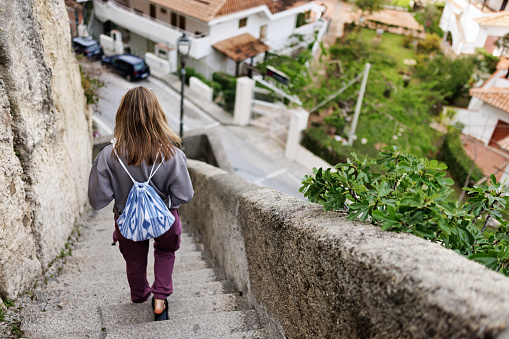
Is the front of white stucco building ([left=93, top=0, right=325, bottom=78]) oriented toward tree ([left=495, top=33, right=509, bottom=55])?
no

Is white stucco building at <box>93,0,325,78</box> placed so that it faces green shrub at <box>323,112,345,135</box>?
no

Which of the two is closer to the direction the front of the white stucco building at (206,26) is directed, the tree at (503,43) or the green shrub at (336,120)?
the green shrub

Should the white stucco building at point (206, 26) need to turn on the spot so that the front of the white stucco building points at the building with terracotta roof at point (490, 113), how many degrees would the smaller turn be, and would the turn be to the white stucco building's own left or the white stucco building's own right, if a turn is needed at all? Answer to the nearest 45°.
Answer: approximately 90° to the white stucco building's own left

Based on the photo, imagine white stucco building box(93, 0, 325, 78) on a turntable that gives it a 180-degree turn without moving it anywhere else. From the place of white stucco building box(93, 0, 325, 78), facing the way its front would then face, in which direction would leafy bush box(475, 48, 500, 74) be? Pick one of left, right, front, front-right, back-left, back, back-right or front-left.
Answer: front-right

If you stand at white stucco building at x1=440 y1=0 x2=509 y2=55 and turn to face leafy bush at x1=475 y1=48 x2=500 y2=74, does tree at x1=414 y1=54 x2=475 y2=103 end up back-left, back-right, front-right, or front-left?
front-right

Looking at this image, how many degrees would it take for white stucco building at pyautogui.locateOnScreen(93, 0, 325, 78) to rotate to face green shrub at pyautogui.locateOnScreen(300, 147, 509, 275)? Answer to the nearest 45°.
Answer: approximately 45° to its left

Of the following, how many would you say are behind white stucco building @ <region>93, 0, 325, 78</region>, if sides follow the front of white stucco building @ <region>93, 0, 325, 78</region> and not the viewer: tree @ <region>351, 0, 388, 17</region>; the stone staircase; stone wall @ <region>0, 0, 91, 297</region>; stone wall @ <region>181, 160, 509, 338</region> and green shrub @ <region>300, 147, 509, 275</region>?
1

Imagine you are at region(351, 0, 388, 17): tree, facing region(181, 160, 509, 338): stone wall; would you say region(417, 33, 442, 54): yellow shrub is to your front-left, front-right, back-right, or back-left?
front-left

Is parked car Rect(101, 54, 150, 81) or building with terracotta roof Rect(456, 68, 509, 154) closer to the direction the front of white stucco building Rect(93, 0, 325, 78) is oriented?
the parked car

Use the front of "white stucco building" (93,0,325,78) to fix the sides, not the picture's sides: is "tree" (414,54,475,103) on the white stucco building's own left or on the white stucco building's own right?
on the white stucco building's own left

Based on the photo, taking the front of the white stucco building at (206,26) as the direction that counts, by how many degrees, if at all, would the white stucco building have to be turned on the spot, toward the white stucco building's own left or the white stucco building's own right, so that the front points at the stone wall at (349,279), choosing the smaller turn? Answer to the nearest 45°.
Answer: approximately 45° to the white stucco building's own left

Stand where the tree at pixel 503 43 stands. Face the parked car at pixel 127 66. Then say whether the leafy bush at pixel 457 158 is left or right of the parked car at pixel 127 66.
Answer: left
